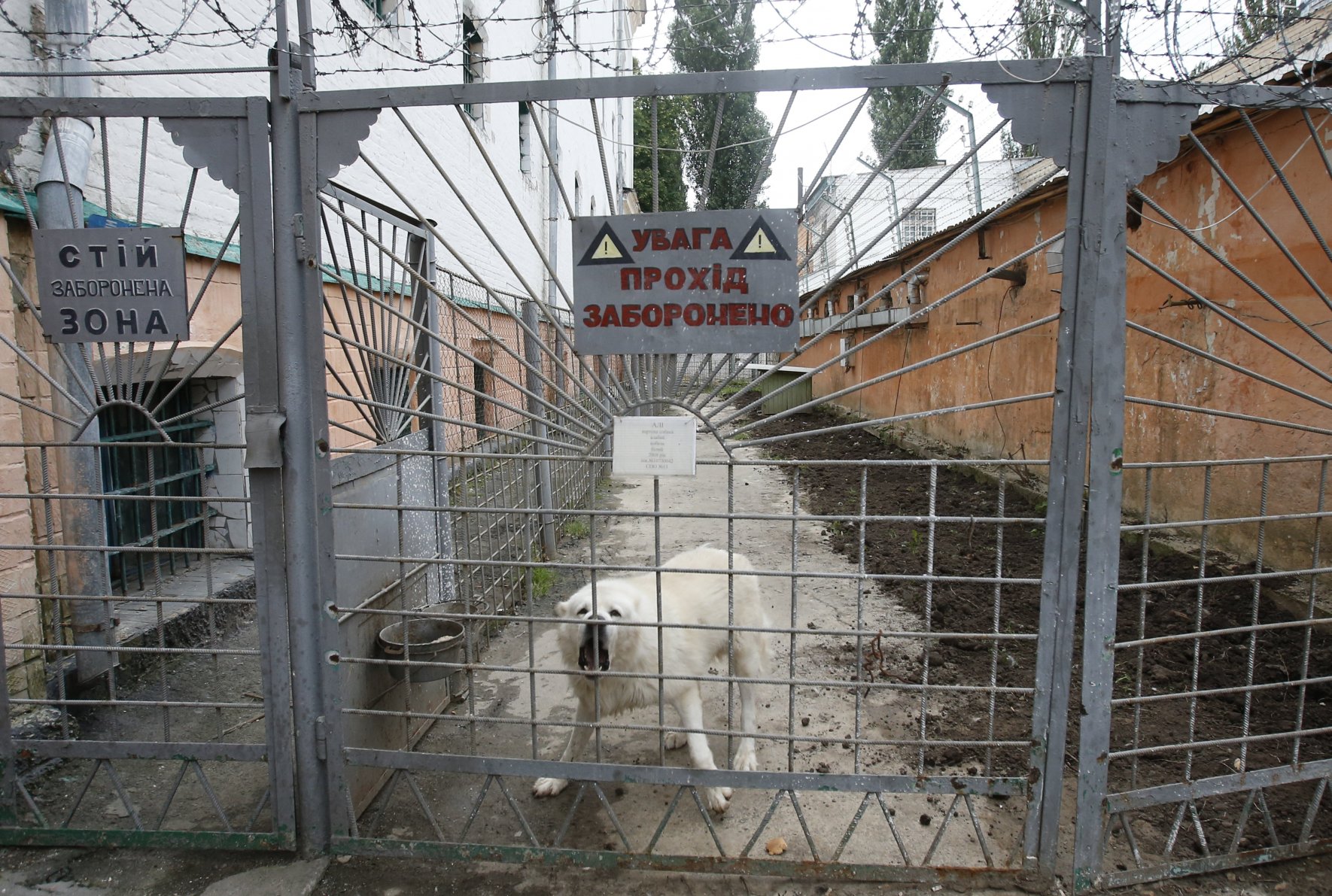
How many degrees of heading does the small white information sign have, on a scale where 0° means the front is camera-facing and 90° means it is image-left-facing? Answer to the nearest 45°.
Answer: approximately 0°

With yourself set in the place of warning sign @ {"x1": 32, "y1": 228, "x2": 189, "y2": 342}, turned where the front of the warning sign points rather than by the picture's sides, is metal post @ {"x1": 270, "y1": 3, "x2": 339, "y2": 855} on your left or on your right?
on your left

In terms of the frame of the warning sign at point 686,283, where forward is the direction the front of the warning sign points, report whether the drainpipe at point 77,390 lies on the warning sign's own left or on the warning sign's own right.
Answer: on the warning sign's own right

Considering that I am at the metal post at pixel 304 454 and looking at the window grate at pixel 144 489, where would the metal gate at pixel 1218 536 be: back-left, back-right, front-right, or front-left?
back-right

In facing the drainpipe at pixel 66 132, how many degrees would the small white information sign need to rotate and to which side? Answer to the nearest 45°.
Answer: approximately 135° to its right

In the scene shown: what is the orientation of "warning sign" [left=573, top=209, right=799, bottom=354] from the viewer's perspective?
toward the camera

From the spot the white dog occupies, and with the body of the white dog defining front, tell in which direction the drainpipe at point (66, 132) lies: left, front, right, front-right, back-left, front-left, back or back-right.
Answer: front-right

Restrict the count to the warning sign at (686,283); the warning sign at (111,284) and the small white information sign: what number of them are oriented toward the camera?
3

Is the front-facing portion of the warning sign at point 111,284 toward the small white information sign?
no

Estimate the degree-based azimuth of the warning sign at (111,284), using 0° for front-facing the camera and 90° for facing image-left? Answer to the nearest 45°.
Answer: approximately 0°

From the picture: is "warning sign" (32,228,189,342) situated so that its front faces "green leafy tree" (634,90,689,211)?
no

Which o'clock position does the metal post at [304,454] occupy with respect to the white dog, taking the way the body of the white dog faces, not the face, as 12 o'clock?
The metal post is roughly at 1 o'clock from the white dog.

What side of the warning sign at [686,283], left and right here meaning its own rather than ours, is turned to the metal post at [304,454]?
right

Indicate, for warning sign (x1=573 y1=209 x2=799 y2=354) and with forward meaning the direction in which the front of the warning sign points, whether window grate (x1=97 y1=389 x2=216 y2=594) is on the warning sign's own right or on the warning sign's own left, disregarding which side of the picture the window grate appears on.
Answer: on the warning sign's own right

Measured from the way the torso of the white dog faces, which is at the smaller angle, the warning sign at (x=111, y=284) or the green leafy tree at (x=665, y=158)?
the warning sign
